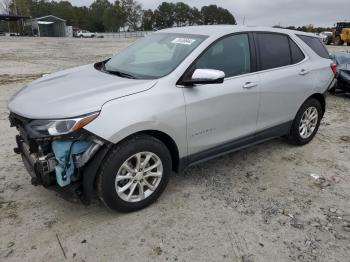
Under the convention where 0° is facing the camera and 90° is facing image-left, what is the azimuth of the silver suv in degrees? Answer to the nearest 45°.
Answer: approximately 45°

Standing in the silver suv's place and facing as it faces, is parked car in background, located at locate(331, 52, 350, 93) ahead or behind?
behind
